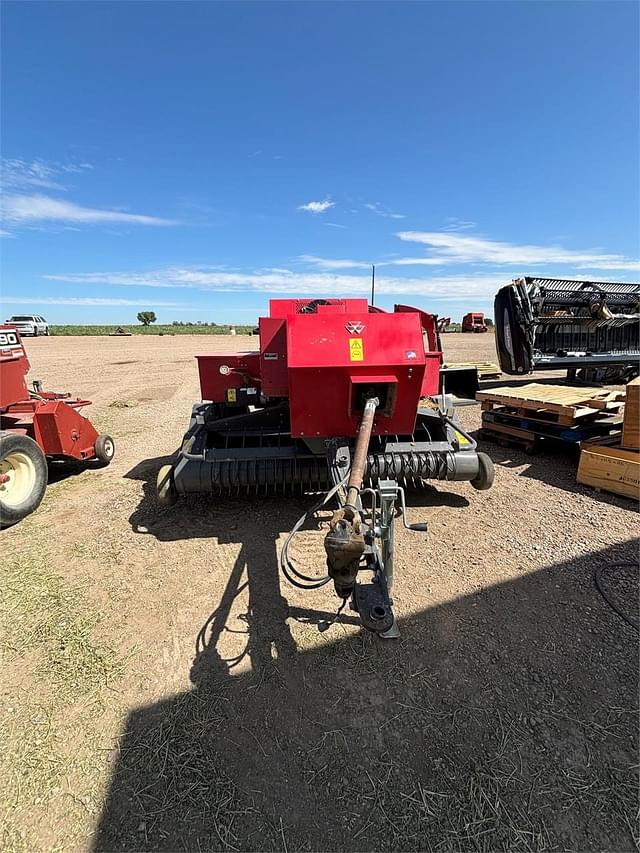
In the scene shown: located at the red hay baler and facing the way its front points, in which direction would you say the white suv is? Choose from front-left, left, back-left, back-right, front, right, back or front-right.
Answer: back-right

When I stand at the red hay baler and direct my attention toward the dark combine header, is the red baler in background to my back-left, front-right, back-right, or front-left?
front-left

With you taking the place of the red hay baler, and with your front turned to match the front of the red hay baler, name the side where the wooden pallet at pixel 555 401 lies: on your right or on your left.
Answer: on your left

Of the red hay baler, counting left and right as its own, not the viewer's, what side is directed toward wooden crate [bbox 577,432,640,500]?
left

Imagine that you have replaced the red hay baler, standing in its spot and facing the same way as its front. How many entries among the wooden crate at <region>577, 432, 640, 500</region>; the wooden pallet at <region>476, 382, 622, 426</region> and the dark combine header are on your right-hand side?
0

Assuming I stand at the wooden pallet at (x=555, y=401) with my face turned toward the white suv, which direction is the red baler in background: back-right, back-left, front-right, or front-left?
front-right

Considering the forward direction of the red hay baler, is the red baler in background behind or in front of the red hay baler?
behind

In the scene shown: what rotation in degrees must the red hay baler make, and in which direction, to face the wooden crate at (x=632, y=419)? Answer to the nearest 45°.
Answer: approximately 90° to its left

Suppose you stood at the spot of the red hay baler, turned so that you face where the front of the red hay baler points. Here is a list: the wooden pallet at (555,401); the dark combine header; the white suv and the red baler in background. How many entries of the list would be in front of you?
0

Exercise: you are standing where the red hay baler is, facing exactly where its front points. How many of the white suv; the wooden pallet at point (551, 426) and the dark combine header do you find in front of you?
0

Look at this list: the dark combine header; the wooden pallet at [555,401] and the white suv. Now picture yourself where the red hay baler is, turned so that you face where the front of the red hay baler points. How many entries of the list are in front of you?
0

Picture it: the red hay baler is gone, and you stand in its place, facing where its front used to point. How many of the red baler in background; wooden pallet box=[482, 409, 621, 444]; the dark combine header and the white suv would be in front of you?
0

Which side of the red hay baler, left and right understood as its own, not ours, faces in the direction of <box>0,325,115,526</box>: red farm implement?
right

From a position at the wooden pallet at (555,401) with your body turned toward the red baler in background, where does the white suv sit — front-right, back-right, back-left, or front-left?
front-left

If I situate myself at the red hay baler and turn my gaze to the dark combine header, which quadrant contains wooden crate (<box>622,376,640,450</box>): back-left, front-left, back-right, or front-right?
front-right

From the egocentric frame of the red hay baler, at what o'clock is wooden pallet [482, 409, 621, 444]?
The wooden pallet is roughly at 8 o'clock from the red hay baler.

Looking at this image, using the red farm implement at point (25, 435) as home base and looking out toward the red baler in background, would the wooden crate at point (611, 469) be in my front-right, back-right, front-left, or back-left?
front-right

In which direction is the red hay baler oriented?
toward the camera
